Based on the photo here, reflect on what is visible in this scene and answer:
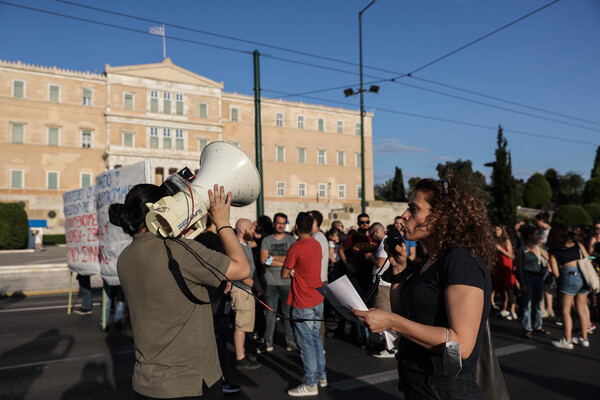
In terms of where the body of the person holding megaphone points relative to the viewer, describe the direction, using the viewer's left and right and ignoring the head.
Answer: facing away from the viewer and to the right of the viewer

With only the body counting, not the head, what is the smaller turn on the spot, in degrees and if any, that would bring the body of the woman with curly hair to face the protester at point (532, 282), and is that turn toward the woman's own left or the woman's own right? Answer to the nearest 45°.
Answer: approximately 90° to the woman's own right

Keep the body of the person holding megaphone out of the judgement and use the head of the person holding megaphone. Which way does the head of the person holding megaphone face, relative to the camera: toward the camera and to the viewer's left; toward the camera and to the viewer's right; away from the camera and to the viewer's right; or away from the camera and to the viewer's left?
away from the camera and to the viewer's right

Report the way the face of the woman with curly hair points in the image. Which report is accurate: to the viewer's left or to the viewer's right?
to the viewer's left

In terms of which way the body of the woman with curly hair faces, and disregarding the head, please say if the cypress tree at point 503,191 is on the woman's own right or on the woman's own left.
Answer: on the woman's own right

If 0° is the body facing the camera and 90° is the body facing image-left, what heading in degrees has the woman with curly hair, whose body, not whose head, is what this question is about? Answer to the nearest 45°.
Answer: approximately 90°

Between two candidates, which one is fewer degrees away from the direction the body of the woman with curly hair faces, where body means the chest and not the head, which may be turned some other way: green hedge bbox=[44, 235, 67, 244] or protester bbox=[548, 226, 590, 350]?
the green hedge
